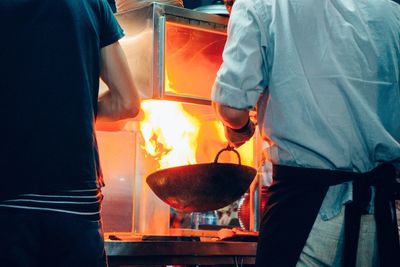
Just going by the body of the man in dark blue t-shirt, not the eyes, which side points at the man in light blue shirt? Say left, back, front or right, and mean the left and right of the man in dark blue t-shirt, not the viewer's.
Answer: right

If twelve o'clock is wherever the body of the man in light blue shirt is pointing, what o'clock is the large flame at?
The large flame is roughly at 11 o'clock from the man in light blue shirt.

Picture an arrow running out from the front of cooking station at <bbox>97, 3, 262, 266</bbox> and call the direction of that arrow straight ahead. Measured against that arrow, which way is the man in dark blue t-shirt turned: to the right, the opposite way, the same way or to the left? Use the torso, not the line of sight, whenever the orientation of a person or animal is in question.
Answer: the opposite way

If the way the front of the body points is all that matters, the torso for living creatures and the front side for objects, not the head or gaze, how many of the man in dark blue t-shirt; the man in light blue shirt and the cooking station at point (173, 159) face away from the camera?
2

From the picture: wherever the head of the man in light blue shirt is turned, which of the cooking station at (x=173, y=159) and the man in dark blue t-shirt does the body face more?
the cooking station

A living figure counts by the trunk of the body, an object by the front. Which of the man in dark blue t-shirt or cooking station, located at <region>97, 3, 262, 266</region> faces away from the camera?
the man in dark blue t-shirt

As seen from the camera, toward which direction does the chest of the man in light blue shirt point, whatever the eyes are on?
away from the camera

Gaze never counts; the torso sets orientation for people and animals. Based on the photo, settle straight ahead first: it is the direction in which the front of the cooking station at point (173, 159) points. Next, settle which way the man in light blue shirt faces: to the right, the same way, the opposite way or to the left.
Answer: the opposite way

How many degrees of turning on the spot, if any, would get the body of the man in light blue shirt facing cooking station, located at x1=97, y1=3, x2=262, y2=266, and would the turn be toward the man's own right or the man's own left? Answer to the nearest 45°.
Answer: approximately 45° to the man's own left

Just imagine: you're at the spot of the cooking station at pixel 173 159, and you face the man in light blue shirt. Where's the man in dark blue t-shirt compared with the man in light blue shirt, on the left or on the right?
right

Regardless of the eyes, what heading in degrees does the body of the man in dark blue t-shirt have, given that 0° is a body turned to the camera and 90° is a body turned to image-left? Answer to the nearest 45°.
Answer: approximately 180°
